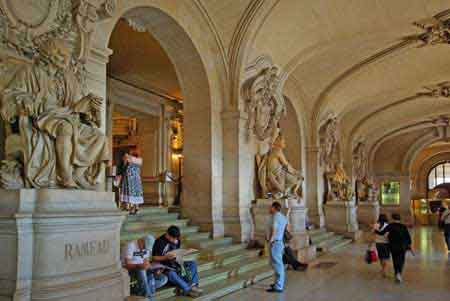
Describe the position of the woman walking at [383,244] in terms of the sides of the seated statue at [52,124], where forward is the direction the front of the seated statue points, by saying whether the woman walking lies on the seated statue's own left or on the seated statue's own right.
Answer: on the seated statue's own left

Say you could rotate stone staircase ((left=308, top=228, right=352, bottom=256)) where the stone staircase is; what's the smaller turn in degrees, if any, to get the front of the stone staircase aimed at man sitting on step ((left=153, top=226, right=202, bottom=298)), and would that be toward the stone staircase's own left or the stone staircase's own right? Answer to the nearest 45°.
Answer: approximately 45° to the stone staircase's own right

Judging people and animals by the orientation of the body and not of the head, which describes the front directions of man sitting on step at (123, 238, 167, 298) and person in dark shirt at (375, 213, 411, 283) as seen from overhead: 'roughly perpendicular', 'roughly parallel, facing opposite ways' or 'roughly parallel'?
roughly perpendicular

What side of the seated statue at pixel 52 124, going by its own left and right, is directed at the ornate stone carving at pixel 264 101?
left

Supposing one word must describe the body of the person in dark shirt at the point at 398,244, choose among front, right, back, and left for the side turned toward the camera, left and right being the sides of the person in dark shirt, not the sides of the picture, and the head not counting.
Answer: back

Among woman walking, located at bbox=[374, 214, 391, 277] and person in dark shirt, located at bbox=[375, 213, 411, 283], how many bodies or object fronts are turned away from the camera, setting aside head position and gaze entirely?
2
